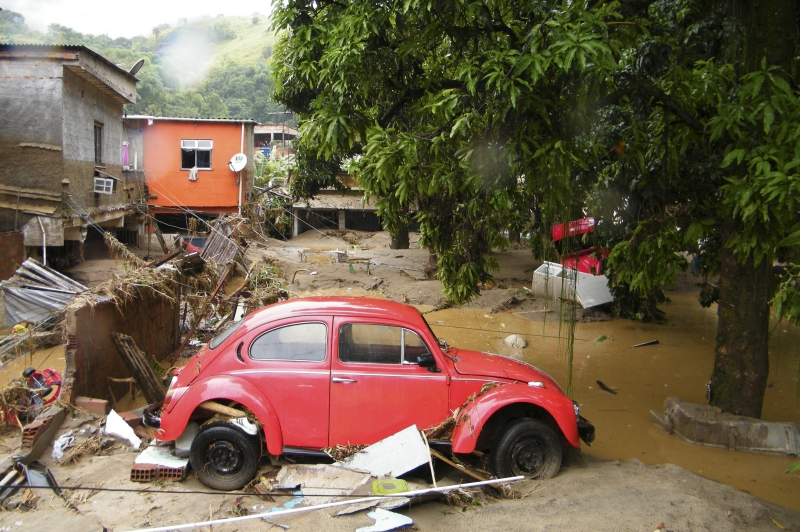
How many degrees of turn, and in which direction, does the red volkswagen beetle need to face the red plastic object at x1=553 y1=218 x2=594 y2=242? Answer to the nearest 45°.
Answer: approximately 45° to its left

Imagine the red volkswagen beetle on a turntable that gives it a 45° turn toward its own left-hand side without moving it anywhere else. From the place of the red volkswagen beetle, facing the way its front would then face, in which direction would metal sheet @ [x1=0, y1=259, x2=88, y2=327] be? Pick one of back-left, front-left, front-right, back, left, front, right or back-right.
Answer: left

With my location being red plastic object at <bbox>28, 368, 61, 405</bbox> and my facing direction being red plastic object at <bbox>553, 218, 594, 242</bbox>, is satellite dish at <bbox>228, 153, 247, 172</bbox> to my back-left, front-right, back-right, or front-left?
front-left

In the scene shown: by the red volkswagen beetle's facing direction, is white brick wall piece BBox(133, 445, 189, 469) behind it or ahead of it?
behind

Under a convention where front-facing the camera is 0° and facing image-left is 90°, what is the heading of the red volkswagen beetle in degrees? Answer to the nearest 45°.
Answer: approximately 270°

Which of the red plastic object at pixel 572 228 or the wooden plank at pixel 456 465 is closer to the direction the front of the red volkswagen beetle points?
the wooden plank

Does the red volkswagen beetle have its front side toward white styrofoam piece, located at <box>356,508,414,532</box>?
no

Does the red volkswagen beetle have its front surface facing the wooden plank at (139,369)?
no

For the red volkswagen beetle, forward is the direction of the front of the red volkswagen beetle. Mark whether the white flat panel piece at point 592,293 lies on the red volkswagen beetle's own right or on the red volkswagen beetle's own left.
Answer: on the red volkswagen beetle's own left

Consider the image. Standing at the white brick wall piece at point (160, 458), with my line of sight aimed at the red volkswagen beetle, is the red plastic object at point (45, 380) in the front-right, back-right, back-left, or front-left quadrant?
back-left

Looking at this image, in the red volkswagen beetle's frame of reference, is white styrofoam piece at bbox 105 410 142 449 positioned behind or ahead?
behind

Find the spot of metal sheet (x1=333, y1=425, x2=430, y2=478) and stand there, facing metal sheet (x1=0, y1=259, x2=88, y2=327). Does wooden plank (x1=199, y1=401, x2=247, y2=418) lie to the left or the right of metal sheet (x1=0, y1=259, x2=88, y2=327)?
left

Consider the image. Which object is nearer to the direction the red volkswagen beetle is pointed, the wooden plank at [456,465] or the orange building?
the wooden plank

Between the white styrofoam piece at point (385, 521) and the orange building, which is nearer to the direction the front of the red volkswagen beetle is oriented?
the white styrofoam piece

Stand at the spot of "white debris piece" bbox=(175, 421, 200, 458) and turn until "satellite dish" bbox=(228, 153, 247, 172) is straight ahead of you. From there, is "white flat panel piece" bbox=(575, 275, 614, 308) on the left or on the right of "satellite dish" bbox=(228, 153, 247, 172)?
right
